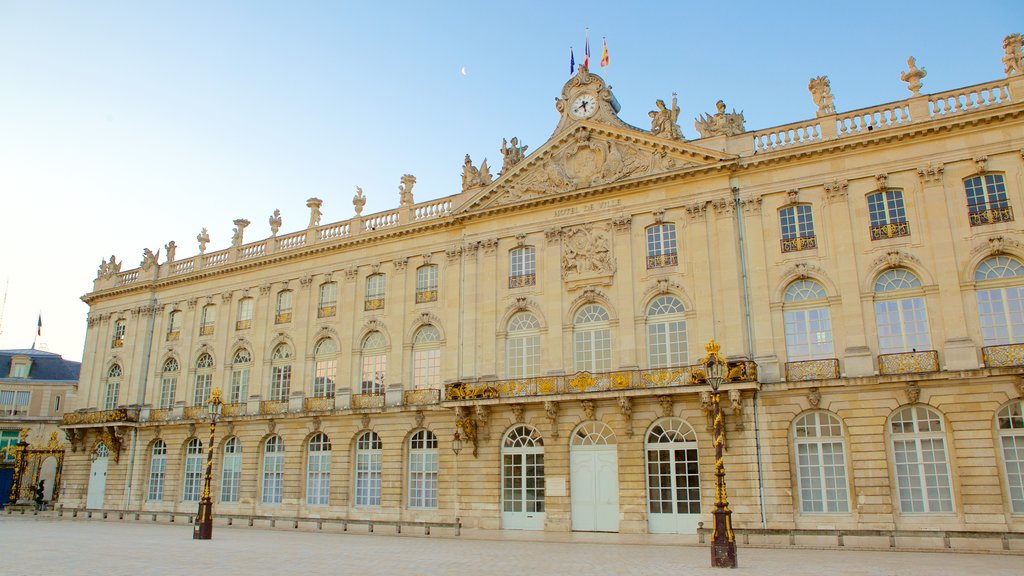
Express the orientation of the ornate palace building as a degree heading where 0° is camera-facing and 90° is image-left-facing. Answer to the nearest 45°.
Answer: approximately 45°
